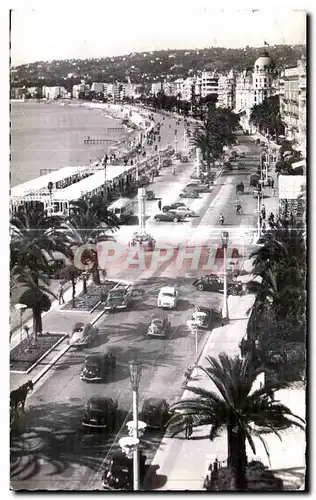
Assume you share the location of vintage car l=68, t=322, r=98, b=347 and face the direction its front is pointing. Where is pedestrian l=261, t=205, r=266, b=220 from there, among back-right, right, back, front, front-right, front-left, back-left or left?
back-left

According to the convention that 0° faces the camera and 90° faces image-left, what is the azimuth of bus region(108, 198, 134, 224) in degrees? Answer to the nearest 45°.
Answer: approximately 45°
